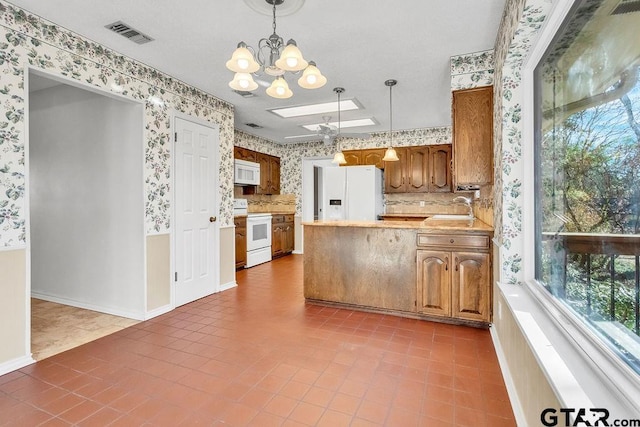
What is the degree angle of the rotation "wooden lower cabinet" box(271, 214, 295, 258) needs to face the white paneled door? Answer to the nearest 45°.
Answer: approximately 45° to its right

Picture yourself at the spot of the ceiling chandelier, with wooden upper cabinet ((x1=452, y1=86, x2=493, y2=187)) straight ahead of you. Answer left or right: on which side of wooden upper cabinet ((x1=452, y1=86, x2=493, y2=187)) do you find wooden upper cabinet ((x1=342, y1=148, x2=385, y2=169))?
left

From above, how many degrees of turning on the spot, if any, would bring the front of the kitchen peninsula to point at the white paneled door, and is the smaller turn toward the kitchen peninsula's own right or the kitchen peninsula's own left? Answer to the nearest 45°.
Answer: approximately 90° to the kitchen peninsula's own right

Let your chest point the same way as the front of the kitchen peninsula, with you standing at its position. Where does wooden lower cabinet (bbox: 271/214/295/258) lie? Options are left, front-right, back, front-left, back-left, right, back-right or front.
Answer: back-right

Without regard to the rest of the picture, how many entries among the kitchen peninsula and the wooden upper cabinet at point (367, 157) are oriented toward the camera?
2

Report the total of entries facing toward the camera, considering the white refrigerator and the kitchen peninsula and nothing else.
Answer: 2

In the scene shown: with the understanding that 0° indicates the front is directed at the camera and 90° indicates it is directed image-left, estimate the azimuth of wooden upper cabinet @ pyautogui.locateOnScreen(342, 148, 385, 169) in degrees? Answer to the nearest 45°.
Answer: approximately 0°

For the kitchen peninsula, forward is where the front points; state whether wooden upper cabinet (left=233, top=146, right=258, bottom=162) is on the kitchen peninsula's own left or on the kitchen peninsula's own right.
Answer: on the kitchen peninsula's own right

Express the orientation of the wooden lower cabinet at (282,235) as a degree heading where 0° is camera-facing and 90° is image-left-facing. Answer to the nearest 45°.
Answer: approximately 315°

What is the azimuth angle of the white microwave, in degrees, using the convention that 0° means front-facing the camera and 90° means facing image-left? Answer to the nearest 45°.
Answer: approximately 315°

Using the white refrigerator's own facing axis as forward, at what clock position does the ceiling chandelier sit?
The ceiling chandelier is roughly at 12 o'clock from the white refrigerator.

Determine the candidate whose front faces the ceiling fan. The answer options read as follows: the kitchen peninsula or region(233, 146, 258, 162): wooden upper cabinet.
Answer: the wooden upper cabinet

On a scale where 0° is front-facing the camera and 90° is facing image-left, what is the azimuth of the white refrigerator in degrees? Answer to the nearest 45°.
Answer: approximately 0°
